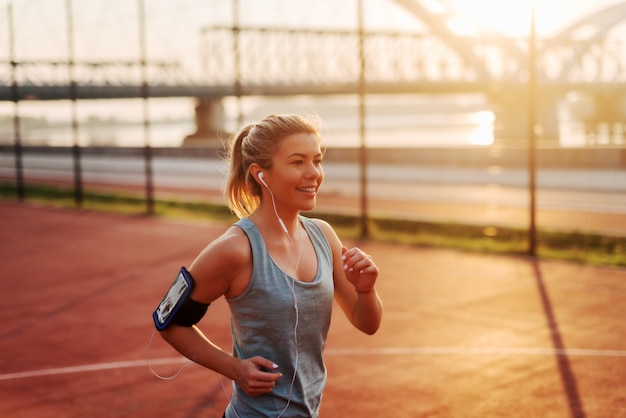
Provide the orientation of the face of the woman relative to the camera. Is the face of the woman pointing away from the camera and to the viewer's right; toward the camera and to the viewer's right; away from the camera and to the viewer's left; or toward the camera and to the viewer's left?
toward the camera and to the viewer's right

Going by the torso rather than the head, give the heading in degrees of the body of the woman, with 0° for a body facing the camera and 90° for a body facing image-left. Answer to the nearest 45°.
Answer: approximately 315°
